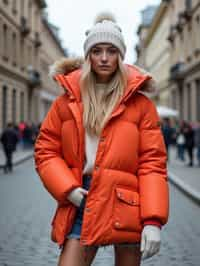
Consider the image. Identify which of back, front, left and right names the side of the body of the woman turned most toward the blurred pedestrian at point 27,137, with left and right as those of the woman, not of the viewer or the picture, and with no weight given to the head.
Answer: back

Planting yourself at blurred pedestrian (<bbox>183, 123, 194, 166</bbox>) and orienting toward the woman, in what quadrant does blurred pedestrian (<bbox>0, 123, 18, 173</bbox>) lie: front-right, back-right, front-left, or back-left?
front-right

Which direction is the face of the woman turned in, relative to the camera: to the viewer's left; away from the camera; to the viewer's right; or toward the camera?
toward the camera

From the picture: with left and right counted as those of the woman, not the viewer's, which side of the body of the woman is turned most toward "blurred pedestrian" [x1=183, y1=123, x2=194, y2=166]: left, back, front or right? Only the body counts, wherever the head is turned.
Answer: back

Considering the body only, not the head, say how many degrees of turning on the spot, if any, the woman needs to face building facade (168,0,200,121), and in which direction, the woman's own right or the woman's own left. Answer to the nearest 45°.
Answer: approximately 180°

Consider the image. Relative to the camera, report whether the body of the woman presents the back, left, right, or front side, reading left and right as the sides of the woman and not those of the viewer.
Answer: front

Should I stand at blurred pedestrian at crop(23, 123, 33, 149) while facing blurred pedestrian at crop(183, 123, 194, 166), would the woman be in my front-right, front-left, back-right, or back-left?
front-right

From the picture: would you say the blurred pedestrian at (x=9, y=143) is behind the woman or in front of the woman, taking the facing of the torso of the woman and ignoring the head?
behind
